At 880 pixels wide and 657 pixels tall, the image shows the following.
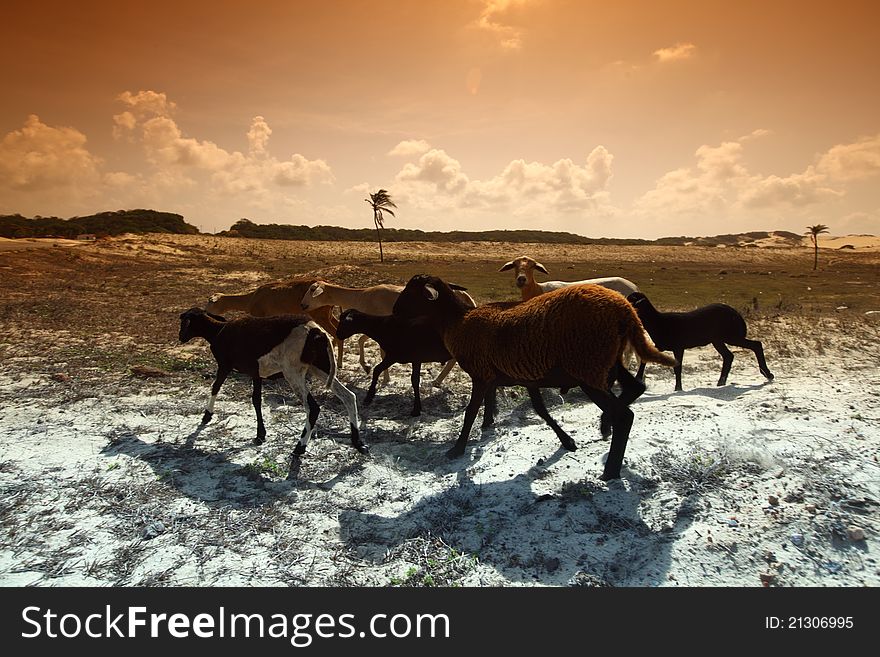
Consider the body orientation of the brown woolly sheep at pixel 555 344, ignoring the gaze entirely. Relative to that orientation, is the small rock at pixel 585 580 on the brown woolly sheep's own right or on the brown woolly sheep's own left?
on the brown woolly sheep's own left

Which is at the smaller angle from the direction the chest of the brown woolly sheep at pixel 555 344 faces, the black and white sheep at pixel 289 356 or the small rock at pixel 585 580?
the black and white sheep

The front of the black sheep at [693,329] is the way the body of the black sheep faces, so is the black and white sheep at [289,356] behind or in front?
in front

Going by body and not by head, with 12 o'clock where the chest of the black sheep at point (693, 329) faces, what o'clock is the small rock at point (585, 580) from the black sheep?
The small rock is roughly at 9 o'clock from the black sheep.

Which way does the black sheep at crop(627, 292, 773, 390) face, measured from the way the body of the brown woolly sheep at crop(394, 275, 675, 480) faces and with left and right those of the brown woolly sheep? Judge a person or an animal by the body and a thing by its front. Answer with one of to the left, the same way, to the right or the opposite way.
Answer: the same way

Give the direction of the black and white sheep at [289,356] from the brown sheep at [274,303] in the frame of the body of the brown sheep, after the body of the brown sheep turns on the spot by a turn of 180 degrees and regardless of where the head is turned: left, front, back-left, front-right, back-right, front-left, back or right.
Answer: right

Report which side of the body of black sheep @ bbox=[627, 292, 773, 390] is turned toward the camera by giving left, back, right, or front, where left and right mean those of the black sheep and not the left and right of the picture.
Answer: left

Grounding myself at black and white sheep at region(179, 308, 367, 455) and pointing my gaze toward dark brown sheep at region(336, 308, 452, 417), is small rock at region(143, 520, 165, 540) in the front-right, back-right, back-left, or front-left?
back-right

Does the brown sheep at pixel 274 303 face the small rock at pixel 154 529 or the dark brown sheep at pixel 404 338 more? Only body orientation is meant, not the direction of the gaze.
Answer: the small rock

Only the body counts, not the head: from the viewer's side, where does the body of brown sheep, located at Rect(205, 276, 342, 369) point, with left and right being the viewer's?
facing to the left of the viewer

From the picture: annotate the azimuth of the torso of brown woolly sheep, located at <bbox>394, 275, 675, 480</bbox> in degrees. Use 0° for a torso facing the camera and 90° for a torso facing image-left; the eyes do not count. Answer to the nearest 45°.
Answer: approximately 90°

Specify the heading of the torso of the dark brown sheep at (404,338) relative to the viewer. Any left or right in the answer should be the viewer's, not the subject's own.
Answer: facing to the left of the viewer
